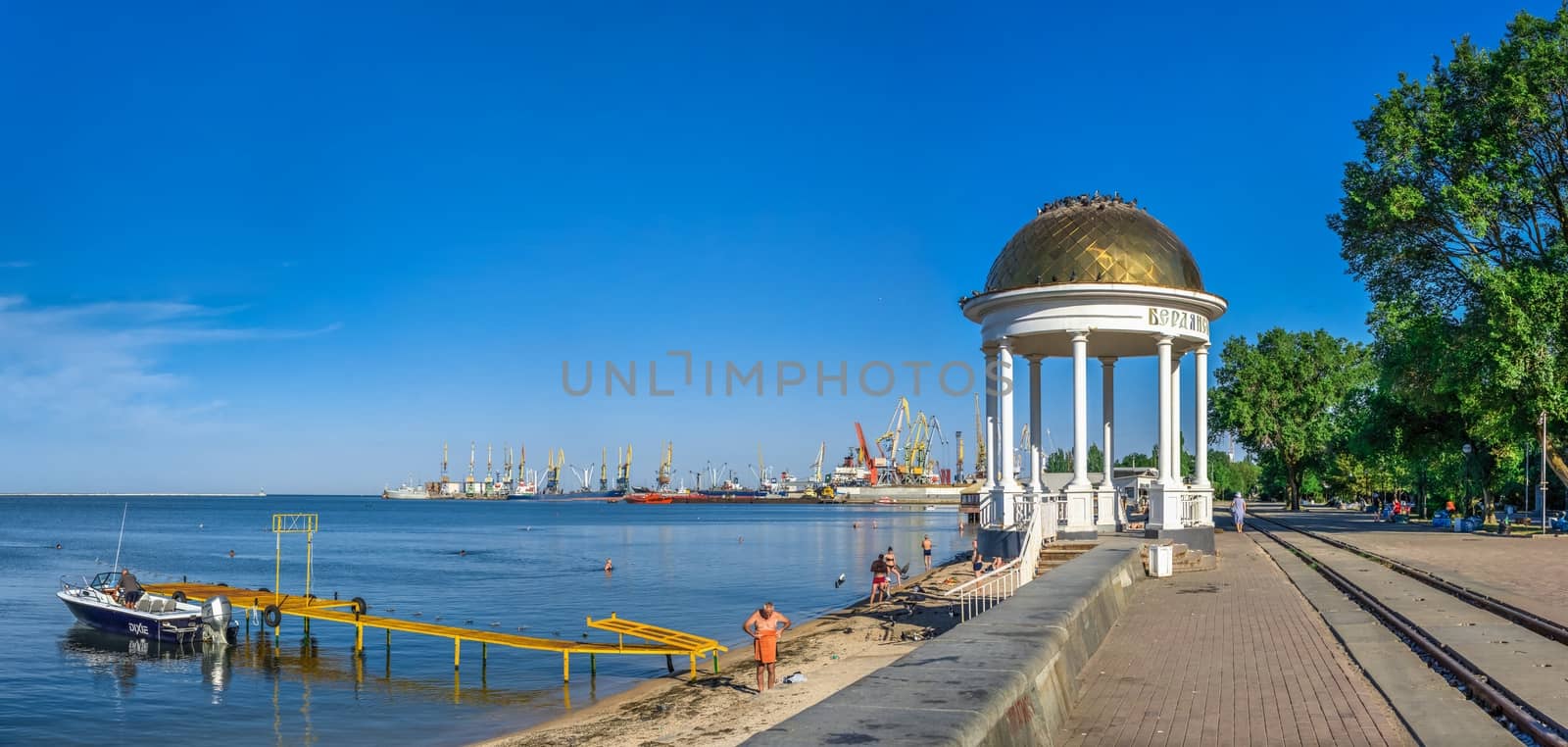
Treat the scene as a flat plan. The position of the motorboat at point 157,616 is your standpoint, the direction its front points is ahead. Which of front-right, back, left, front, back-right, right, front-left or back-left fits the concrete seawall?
back-left

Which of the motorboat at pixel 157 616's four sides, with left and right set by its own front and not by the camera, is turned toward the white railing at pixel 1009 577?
back

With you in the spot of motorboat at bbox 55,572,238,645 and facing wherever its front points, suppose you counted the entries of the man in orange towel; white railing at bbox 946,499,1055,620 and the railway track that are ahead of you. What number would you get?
0

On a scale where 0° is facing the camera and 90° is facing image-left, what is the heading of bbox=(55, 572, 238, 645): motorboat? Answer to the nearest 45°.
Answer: approximately 135°

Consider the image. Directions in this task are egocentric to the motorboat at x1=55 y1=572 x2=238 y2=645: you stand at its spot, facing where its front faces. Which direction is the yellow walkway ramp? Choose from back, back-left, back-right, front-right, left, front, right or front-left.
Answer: back

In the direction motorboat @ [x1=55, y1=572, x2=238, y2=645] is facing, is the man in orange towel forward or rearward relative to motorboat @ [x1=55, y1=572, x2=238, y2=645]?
rearward

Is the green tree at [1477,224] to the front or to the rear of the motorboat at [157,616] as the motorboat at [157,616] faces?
to the rear

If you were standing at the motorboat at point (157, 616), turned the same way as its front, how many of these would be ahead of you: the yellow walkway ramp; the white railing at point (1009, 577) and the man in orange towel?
0
